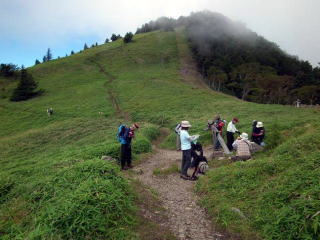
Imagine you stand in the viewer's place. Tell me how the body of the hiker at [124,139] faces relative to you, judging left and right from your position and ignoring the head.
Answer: facing to the right of the viewer

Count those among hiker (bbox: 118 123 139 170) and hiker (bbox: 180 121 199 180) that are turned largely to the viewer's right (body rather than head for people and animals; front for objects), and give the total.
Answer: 2

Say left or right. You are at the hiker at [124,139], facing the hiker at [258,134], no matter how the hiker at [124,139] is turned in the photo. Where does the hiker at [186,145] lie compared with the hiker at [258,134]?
right

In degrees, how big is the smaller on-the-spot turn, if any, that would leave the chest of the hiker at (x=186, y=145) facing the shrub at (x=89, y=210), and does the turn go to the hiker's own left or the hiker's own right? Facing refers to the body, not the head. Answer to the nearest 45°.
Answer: approximately 135° to the hiker's own right

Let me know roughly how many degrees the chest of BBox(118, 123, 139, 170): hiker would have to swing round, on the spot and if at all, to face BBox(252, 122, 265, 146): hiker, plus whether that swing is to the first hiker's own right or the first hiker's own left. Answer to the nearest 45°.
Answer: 0° — they already face them

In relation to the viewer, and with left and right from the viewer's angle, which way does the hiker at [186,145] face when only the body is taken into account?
facing to the right of the viewer

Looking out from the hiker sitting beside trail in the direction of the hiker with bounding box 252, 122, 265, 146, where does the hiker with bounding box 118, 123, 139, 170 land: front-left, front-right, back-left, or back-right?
back-left

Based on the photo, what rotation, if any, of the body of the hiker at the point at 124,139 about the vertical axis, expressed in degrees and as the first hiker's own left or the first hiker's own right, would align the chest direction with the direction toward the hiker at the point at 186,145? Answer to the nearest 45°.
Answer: approximately 45° to the first hiker's own right
